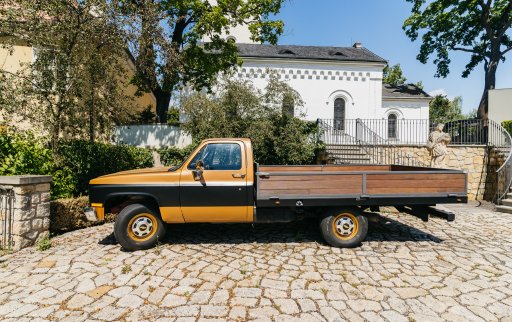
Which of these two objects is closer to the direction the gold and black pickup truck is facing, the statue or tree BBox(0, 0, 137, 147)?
the tree

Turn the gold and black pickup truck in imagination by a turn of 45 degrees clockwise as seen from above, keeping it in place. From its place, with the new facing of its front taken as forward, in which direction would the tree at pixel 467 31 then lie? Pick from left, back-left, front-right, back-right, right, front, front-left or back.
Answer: right

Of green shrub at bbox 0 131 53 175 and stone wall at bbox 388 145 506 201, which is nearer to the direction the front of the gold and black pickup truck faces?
the green shrub

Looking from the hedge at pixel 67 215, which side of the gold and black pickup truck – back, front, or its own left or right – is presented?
front

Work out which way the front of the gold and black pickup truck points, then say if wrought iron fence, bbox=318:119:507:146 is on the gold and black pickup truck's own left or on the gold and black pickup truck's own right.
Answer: on the gold and black pickup truck's own right

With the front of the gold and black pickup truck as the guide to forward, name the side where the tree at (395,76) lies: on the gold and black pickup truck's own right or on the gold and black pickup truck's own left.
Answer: on the gold and black pickup truck's own right

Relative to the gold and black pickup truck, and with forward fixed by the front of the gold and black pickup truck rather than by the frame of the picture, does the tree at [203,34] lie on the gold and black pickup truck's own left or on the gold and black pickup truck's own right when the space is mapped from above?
on the gold and black pickup truck's own right

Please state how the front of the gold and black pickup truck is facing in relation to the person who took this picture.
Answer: facing to the left of the viewer

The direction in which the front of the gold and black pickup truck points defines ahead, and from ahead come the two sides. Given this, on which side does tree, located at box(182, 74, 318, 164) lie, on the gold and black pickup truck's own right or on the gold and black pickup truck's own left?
on the gold and black pickup truck's own right

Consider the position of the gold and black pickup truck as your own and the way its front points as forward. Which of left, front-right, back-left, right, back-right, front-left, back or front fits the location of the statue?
back-right

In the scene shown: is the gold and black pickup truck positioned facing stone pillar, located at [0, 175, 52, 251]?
yes

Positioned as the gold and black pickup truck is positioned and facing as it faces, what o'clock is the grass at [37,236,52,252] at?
The grass is roughly at 12 o'clock from the gold and black pickup truck.

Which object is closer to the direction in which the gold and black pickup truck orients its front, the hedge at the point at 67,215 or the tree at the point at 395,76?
the hedge
